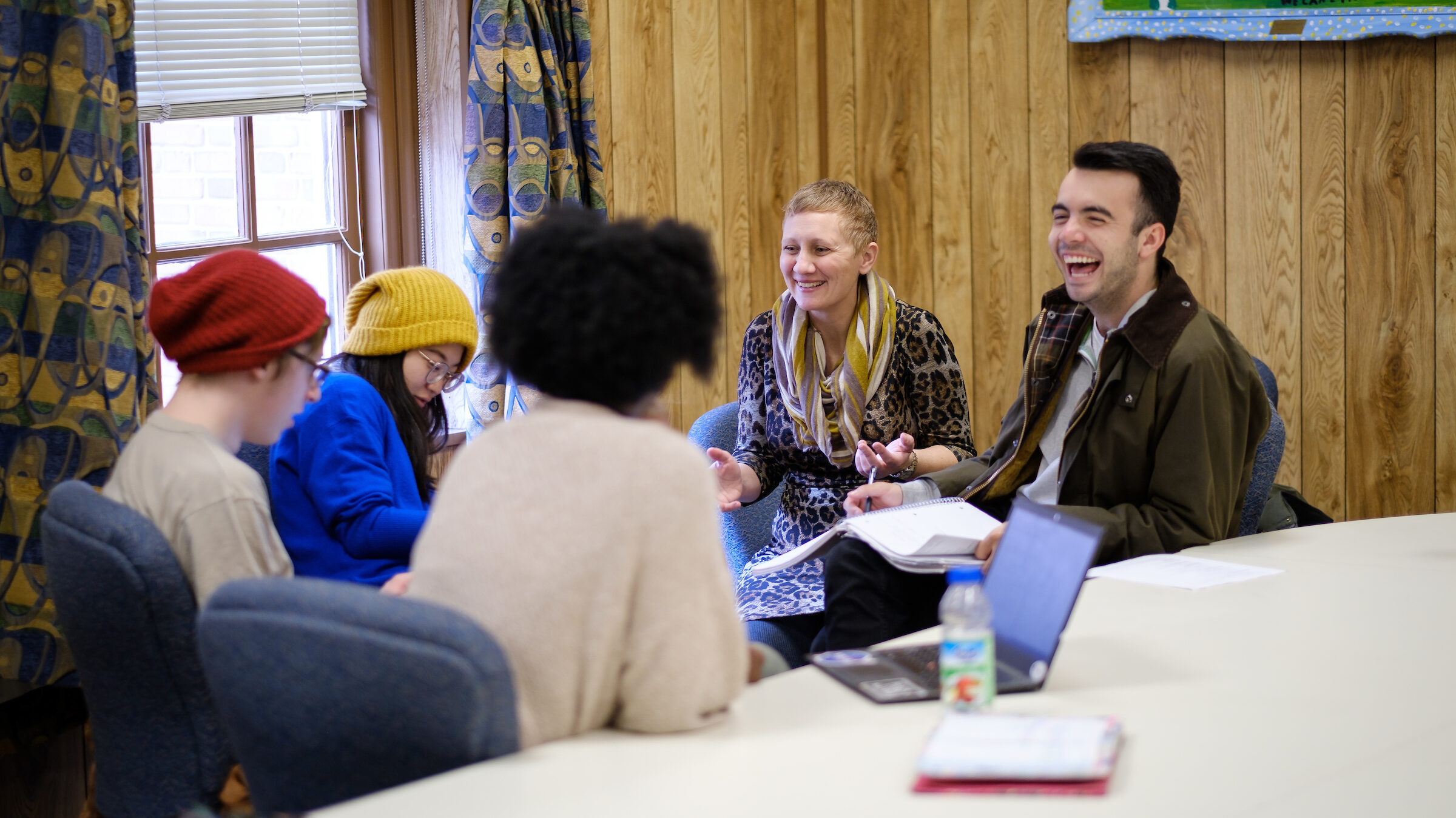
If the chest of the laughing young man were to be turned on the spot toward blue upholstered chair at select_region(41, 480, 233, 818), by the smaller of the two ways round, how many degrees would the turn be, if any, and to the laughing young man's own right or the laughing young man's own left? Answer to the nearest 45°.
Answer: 0° — they already face it

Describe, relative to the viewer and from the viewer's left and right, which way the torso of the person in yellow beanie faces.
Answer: facing to the right of the viewer

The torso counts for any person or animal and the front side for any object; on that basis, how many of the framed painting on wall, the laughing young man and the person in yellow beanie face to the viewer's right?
1

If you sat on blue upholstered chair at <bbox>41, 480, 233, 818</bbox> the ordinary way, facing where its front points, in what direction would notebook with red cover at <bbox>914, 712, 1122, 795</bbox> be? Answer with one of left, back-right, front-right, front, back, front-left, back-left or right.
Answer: right

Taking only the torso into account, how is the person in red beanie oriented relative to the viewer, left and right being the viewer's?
facing away from the viewer and to the right of the viewer

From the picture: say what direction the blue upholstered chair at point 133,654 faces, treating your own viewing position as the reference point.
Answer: facing away from the viewer and to the right of the viewer

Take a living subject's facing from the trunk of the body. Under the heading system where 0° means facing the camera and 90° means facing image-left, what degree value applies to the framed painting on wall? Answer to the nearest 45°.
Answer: approximately 0°

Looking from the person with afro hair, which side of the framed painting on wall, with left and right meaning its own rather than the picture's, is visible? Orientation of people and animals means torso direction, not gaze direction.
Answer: front

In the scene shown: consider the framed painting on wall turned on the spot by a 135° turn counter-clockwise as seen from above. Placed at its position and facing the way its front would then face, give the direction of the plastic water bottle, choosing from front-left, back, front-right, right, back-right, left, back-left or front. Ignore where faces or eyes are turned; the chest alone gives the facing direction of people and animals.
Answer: back-right

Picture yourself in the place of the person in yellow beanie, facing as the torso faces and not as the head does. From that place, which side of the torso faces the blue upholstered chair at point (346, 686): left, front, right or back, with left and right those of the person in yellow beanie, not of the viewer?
right
